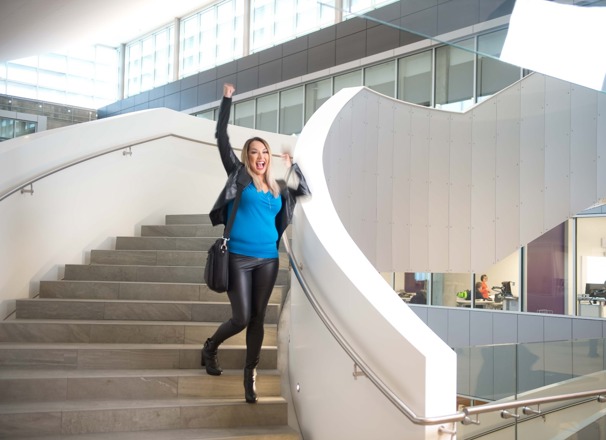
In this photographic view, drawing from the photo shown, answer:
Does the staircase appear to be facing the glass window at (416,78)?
no

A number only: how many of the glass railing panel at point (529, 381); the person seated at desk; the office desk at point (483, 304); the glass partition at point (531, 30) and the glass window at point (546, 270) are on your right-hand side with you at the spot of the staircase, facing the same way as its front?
0

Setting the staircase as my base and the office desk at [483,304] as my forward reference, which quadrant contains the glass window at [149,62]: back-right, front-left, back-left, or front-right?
front-left

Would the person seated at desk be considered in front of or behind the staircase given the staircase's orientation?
behind

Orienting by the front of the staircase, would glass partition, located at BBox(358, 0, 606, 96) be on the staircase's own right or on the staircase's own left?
on the staircase's own left

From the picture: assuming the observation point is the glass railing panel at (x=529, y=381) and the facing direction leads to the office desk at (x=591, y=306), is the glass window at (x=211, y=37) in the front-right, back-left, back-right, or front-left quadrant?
front-left

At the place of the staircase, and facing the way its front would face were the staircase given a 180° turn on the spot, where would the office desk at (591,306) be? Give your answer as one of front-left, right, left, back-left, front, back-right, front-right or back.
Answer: front-right

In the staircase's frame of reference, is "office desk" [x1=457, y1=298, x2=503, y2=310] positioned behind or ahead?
behind

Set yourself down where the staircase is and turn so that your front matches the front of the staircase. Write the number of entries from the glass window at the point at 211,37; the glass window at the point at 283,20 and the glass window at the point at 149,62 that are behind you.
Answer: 3

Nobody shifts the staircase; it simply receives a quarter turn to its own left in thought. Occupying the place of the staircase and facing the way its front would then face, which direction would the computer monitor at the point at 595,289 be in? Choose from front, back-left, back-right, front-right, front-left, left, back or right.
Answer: front-left

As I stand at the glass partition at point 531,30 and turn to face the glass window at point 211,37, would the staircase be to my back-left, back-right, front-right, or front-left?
front-left

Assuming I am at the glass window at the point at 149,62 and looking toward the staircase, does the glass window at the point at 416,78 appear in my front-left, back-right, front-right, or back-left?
front-left

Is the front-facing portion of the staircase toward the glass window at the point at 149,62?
no

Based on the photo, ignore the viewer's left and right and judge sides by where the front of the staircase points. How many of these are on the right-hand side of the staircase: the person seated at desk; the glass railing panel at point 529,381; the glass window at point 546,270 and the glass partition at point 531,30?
0

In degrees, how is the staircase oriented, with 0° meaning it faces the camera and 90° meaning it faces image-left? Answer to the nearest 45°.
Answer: approximately 0°
